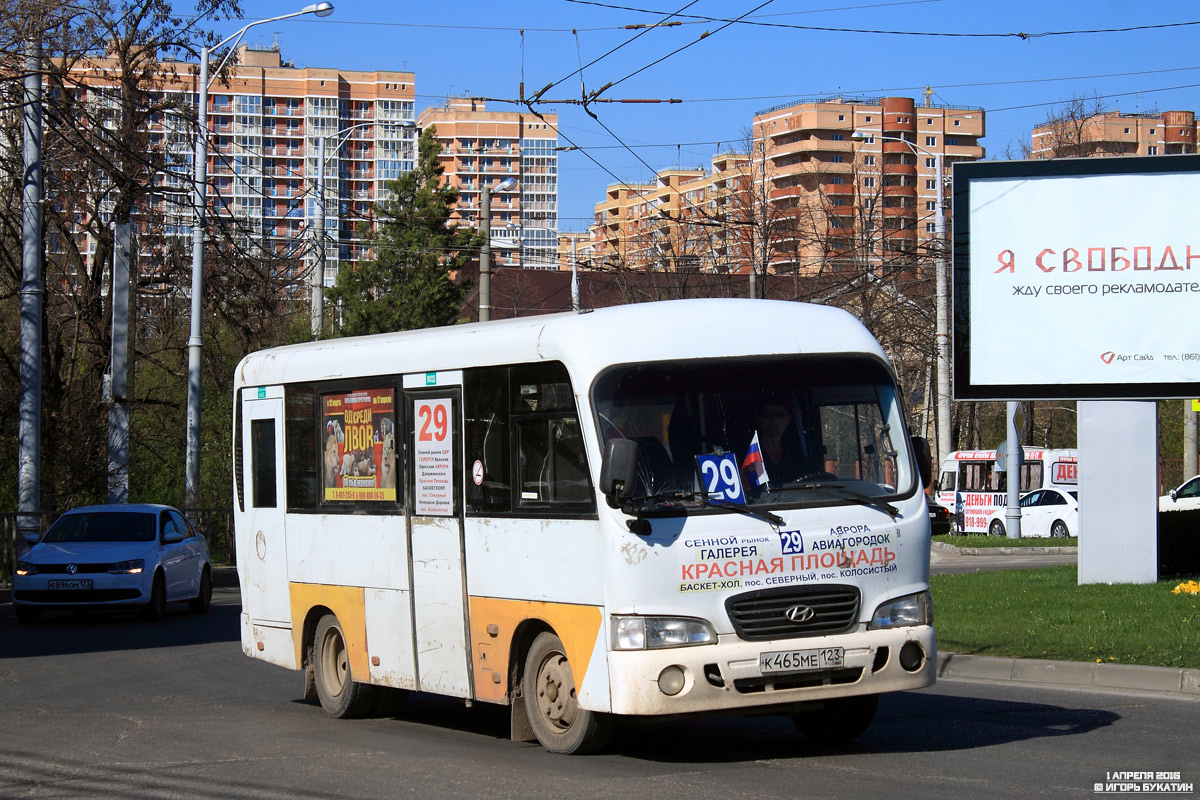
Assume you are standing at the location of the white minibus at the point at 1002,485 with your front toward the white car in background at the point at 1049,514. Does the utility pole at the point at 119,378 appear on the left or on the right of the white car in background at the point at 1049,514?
right

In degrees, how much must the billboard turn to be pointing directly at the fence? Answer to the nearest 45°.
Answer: approximately 135° to its right

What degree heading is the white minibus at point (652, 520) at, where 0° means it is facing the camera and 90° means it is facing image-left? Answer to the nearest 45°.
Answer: approximately 315°

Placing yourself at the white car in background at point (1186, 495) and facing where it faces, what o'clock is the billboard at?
The billboard is roughly at 9 o'clock from the white car in background.

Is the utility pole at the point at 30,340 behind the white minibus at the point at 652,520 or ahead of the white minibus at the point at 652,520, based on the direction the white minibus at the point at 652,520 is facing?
behind

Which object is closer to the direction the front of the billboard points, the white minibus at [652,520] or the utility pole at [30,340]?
the white minibus

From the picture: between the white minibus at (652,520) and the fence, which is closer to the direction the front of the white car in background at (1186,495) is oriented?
the fence

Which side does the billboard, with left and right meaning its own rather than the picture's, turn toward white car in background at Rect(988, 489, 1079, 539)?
back

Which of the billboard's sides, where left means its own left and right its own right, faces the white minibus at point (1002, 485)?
back

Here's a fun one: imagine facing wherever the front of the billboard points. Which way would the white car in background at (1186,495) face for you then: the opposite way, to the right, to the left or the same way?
to the right

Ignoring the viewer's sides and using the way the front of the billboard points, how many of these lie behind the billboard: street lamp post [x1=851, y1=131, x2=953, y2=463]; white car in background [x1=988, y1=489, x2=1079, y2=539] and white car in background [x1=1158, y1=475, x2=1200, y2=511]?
3

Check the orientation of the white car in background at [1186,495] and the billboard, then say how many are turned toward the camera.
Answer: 1

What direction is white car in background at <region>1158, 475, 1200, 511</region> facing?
to the viewer's left
